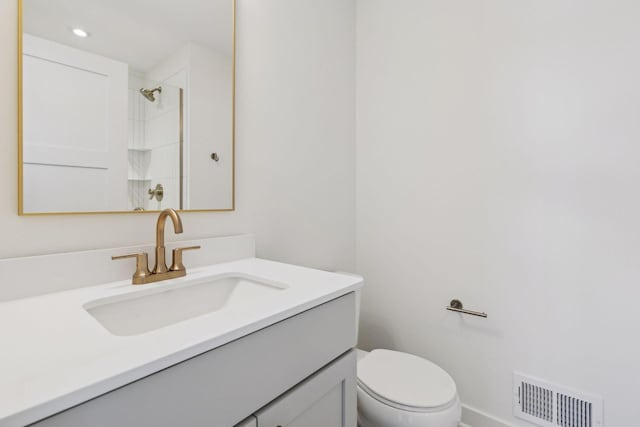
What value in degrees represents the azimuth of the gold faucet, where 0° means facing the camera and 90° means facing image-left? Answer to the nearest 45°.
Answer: approximately 315°

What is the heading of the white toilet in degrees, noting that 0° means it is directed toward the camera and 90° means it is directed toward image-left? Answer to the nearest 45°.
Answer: approximately 315°

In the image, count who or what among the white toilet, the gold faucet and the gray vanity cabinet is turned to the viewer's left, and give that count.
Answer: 0

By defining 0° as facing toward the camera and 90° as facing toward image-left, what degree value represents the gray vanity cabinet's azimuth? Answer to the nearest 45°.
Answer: approximately 315°

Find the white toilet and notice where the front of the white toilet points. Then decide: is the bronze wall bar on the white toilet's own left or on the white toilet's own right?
on the white toilet's own left

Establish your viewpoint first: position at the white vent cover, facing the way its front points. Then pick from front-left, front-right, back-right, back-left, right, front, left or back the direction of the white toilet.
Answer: front

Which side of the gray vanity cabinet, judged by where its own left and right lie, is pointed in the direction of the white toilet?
left

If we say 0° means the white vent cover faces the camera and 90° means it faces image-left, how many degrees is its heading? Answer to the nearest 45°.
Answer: approximately 45°

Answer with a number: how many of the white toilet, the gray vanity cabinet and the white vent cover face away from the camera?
0

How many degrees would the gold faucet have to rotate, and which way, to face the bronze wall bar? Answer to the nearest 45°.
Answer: approximately 45° to its left

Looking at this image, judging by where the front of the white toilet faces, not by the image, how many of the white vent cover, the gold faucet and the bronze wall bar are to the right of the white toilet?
1
